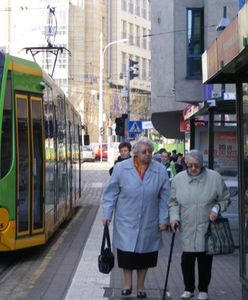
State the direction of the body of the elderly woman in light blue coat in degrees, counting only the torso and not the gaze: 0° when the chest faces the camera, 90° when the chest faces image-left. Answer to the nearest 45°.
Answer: approximately 0°

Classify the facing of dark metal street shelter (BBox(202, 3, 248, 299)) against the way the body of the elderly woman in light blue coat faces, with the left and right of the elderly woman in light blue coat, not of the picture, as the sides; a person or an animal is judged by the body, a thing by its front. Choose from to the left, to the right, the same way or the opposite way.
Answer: to the right

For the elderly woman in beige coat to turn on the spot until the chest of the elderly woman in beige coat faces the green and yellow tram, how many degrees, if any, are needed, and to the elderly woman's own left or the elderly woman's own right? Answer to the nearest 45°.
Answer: approximately 135° to the elderly woman's own right

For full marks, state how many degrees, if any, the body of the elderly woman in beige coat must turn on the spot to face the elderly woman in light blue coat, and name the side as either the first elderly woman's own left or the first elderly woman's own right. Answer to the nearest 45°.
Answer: approximately 90° to the first elderly woman's own right

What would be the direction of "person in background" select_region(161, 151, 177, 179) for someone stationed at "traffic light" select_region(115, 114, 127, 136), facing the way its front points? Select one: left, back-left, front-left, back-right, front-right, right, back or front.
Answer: left

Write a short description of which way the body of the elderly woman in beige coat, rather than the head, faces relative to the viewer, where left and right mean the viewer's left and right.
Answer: facing the viewer

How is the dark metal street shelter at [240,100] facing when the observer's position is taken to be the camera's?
facing to the left of the viewer
